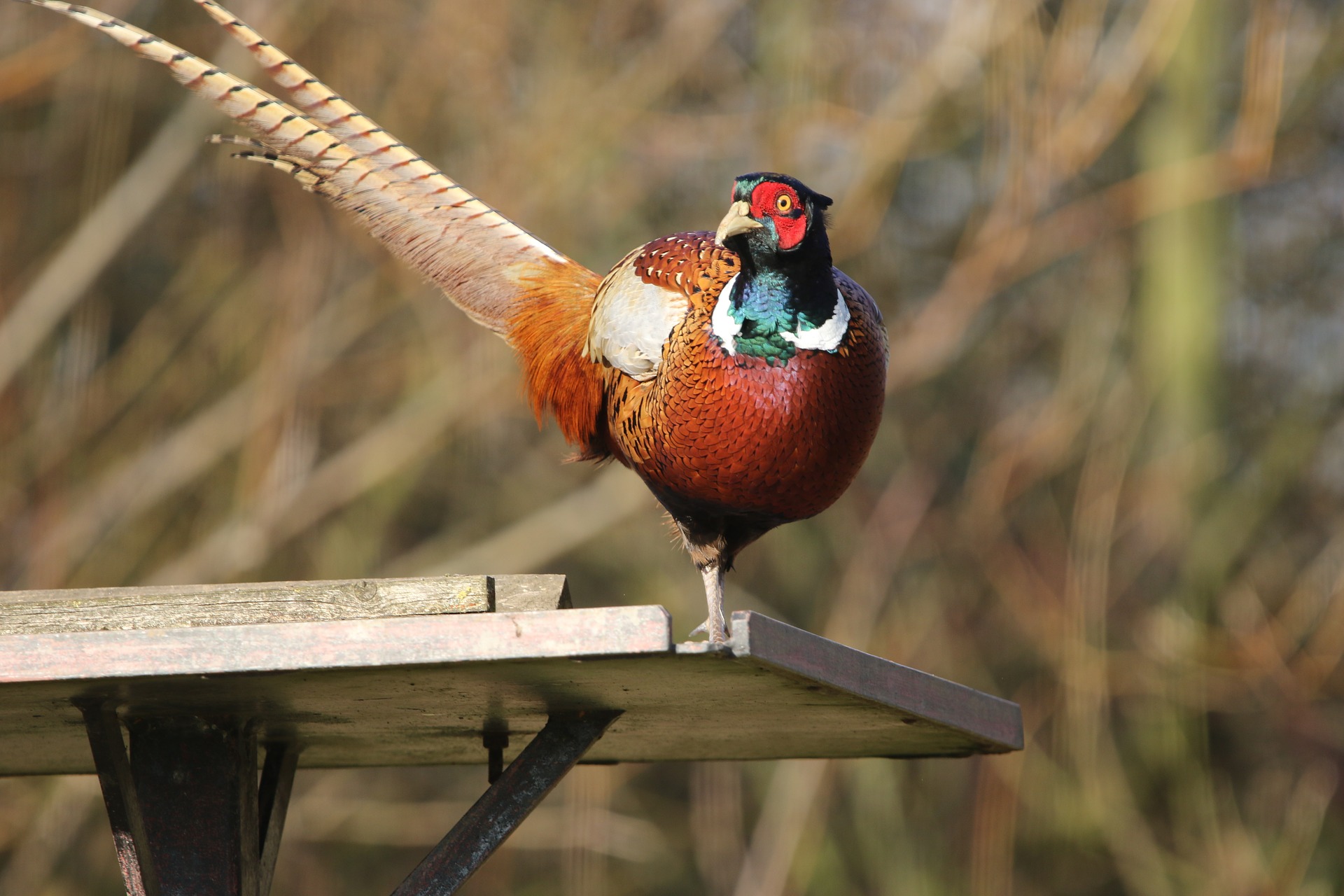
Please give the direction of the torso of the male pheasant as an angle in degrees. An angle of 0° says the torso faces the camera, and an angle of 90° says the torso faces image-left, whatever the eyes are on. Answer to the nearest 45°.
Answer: approximately 315°
